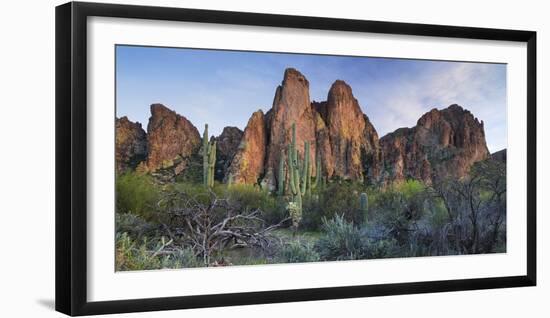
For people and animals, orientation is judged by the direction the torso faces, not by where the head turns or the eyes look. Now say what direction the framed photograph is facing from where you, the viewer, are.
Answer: facing the viewer and to the right of the viewer
